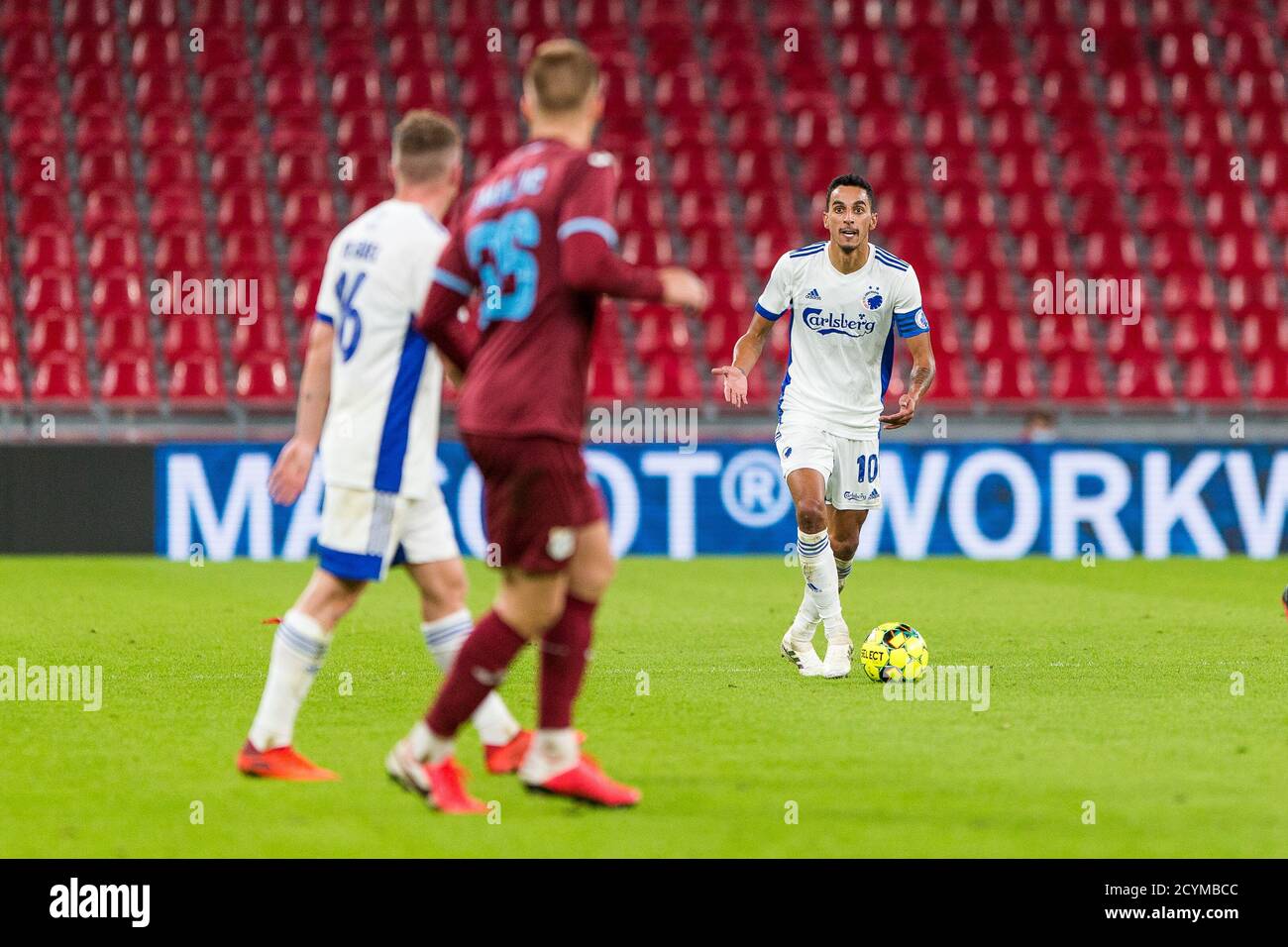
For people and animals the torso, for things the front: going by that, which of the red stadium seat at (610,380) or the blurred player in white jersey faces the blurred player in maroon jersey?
the red stadium seat

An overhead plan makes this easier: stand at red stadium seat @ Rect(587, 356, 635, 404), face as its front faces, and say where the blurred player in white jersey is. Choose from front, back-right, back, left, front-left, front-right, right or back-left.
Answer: front

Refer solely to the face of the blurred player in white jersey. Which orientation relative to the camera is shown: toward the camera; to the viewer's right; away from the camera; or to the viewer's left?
away from the camera

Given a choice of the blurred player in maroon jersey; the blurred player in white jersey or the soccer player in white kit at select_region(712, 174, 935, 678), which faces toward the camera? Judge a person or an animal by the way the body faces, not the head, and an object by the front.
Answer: the soccer player in white kit

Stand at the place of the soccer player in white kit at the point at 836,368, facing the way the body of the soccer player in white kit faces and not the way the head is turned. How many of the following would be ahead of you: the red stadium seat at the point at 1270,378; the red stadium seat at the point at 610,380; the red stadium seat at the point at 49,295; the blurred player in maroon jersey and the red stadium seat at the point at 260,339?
1

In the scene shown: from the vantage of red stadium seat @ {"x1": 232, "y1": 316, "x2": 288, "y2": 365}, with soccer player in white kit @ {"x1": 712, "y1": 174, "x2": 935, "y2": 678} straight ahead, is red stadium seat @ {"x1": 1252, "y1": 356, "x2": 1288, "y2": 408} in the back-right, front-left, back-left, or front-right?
front-left

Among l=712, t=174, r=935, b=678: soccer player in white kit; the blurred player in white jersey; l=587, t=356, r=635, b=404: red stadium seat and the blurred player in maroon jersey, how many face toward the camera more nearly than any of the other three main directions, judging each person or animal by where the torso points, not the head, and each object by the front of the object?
2

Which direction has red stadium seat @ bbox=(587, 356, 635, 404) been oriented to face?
toward the camera

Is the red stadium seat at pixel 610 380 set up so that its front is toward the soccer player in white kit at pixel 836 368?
yes

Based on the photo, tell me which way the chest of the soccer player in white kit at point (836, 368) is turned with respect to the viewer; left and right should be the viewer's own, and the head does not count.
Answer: facing the viewer

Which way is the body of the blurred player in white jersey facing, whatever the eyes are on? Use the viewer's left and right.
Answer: facing away from the viewer and to the right of the viewer

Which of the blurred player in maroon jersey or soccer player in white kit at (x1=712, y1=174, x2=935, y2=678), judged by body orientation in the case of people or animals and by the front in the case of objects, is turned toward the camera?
the soccer player in white kit

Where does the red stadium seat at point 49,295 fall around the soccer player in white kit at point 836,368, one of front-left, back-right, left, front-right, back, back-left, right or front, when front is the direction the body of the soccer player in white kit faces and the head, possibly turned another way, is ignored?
back-right

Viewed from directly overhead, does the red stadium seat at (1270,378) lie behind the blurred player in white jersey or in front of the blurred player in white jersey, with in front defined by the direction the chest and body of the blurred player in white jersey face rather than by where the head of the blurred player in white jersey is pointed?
in front

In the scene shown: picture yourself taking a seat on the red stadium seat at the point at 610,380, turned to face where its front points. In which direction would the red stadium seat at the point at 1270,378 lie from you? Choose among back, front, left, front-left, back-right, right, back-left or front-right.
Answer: left

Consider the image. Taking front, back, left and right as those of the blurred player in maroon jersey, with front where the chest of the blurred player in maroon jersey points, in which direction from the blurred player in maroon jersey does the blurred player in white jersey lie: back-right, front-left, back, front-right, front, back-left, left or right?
left

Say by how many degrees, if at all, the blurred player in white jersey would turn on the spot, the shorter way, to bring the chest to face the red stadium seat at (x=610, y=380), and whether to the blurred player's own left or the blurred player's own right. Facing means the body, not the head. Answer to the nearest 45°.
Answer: approximately 45° to the blurred player's own left

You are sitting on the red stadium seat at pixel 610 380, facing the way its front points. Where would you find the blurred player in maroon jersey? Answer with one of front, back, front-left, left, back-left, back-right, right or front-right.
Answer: front
